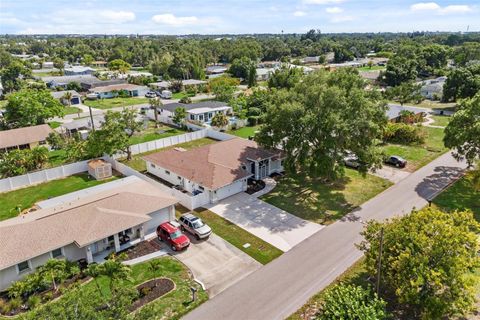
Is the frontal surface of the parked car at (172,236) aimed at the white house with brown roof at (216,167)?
no

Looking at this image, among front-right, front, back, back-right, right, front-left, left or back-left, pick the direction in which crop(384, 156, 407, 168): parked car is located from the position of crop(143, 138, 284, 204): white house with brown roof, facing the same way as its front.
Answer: front-left

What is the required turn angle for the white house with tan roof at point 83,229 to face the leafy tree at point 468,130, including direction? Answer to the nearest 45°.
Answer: approximately 45° to its left

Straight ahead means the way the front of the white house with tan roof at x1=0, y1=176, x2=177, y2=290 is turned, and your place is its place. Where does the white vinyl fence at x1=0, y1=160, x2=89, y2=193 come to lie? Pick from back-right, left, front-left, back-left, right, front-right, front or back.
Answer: back-left

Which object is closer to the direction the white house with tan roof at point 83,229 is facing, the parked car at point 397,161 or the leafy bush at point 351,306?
the leafy bush

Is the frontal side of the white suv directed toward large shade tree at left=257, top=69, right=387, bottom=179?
no

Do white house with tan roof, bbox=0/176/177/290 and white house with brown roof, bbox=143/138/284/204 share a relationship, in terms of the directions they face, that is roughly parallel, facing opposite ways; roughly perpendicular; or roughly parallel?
roughly parallel

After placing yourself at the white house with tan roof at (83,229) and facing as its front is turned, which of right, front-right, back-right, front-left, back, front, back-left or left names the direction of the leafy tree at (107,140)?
back-left

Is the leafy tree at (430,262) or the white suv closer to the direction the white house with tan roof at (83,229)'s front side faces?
the leafy tree

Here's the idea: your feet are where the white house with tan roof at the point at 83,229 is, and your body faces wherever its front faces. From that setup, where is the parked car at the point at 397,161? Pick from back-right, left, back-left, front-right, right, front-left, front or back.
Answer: front-left

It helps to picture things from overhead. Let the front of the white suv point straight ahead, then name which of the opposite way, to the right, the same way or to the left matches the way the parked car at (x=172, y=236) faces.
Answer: the same way

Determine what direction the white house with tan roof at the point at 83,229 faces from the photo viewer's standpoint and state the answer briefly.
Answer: facing the viewer and to the right of the viewer

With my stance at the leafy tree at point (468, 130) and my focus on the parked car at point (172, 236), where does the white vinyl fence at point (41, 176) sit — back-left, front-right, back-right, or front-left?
front-right
